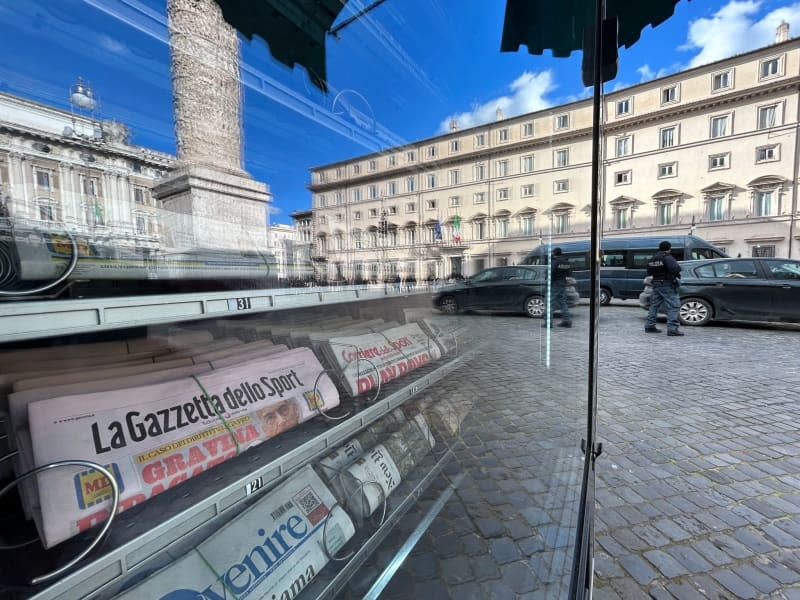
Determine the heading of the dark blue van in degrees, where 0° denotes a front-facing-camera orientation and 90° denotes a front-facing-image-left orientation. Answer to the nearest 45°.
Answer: approximately 270°

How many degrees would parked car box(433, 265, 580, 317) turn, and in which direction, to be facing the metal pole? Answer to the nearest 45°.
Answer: approximately 90° to its left

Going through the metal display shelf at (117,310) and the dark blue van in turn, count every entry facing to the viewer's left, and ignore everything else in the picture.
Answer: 0

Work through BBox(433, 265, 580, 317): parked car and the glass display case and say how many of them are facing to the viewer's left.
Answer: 1

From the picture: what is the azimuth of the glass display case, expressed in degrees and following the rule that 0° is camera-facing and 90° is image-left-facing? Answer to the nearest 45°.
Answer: approximately 315°

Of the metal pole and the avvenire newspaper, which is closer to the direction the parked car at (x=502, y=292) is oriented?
the avvenire newspaper

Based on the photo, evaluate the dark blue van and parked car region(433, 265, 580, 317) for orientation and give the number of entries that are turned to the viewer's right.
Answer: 1

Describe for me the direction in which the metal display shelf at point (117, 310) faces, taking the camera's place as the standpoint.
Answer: facing the viewer and to the right of the viewer
